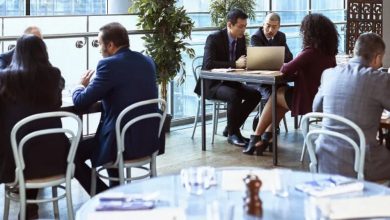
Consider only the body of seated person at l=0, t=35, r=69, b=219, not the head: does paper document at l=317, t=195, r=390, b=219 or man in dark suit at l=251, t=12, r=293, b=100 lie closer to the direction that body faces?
the man in dark suit

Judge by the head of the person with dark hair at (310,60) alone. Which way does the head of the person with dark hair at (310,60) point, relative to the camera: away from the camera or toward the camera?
away from the camera

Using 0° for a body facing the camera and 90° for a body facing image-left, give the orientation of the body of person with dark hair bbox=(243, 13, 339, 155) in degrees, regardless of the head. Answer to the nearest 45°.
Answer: approximately 135°

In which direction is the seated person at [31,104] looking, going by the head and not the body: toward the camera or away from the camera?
away from the camera

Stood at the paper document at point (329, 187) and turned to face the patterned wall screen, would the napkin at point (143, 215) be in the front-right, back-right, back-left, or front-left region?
back-left

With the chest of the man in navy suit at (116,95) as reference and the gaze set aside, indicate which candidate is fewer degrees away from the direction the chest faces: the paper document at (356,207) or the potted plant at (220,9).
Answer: the potted plant

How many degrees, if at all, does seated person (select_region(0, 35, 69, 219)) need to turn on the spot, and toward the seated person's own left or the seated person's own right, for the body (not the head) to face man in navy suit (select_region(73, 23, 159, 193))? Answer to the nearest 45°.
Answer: approximately 45° to the seated person's own right

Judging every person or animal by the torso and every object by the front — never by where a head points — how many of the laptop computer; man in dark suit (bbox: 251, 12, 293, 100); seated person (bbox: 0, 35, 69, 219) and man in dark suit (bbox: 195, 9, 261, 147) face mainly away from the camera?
2

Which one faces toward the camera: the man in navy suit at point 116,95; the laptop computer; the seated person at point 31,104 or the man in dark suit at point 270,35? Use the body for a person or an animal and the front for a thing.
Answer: the man in dark suit

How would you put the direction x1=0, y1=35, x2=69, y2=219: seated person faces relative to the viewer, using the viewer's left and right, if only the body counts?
facing away from the viewer

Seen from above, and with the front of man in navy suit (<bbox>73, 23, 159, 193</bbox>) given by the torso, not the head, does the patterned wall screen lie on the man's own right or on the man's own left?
on the man's own right

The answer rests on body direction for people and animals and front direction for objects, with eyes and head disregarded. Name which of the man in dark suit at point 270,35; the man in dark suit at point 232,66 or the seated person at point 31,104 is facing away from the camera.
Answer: the seated person
